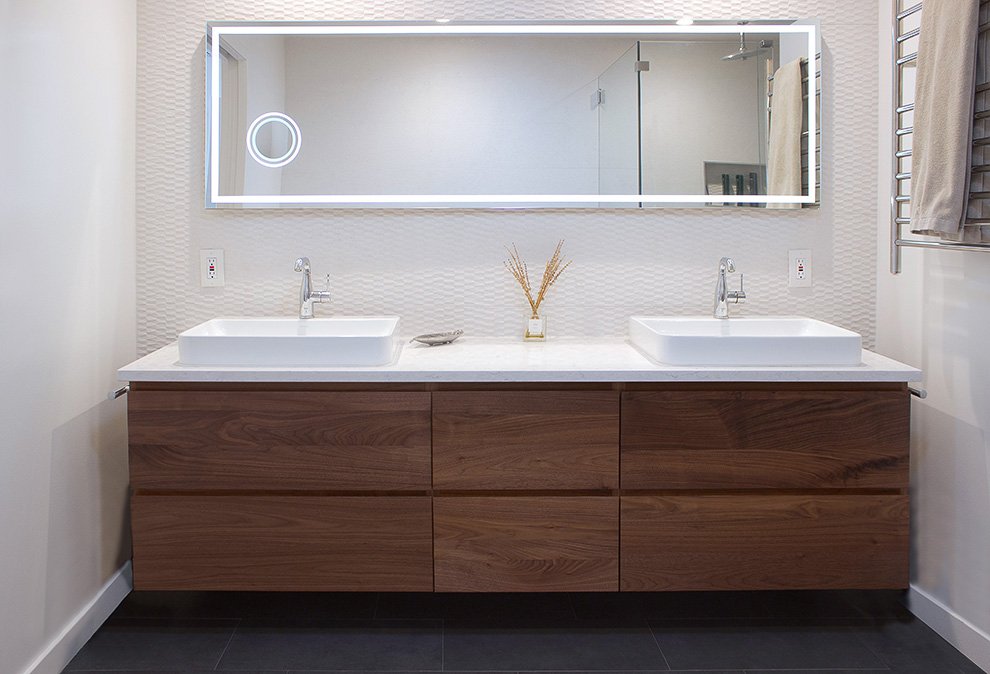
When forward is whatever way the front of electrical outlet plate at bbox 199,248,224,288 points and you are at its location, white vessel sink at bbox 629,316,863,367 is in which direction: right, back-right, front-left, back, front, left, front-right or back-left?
front-left

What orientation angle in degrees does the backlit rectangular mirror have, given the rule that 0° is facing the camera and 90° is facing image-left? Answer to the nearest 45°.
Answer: approximately 0°

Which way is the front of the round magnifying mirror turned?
toward the camera

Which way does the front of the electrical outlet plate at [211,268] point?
toward the camera

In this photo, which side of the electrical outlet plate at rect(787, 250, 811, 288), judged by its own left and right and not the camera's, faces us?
front

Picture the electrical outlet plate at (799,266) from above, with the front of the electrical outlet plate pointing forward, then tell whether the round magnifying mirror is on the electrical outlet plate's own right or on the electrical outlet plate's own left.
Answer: on the electrical outlet plate's own right

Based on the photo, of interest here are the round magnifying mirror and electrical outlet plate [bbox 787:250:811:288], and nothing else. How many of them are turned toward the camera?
2

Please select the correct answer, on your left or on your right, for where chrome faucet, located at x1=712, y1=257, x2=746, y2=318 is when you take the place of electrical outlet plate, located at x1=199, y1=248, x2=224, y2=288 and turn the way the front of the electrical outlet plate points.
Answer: on your left

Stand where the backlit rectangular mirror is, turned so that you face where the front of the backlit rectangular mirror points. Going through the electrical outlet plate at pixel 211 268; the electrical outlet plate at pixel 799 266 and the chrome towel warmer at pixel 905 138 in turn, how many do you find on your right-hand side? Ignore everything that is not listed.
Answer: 1

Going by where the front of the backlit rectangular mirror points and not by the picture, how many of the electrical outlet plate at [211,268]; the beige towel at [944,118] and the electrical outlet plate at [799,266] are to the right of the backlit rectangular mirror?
1

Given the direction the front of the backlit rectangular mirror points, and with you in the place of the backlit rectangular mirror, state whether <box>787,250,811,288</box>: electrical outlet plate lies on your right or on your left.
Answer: on your left

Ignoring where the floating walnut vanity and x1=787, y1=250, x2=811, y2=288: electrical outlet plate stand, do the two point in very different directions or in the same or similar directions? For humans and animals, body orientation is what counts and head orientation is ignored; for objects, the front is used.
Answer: same or similar directions
